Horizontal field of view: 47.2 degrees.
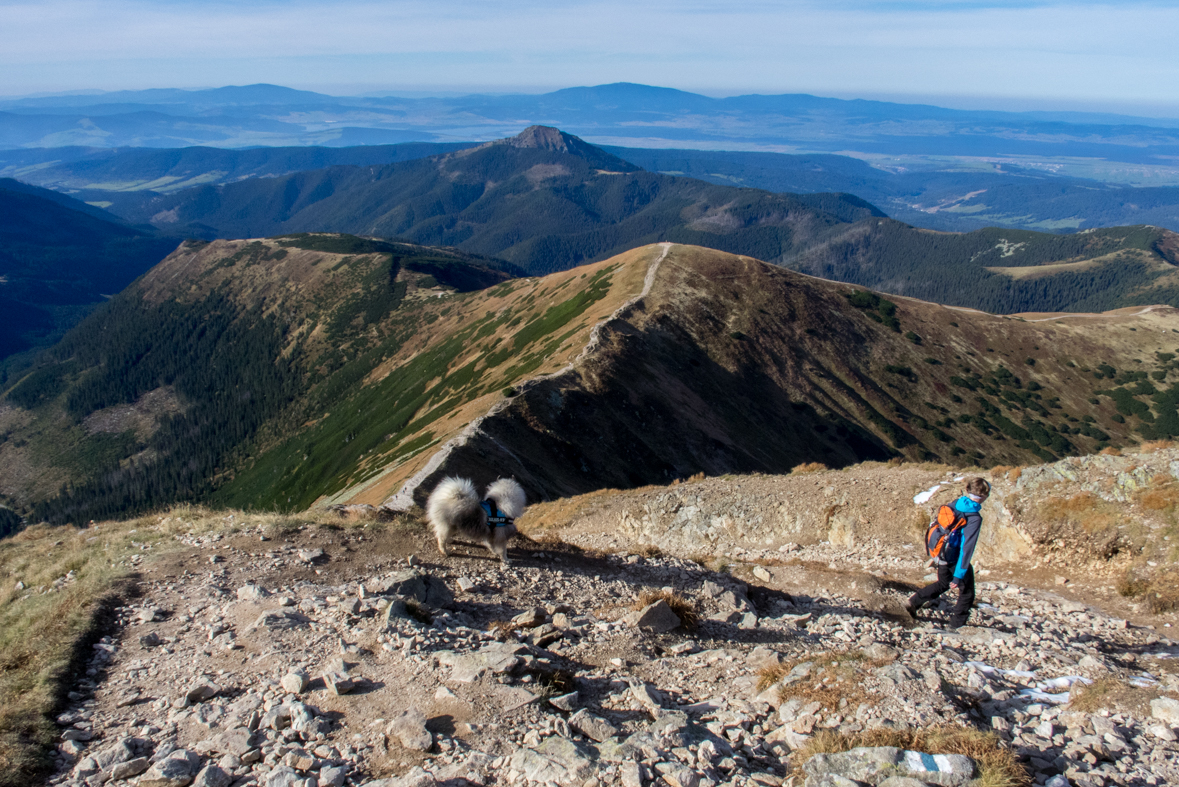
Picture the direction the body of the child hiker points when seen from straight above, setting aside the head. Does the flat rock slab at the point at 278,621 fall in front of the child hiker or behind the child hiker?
behind

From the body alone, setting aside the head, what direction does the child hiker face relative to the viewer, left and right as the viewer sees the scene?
facing to the right of the viewer

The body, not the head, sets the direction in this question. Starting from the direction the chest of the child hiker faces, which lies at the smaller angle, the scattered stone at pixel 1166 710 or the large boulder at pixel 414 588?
the scattered stone

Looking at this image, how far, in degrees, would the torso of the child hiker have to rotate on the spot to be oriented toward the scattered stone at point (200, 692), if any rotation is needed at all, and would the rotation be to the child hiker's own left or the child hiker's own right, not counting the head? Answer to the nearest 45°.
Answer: approximately 135° to the child hiker's own right

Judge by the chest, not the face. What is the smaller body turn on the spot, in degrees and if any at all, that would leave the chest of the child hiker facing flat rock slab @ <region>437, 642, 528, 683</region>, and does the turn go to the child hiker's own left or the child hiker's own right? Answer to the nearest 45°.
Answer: approximately 135° to the child hiker's own right

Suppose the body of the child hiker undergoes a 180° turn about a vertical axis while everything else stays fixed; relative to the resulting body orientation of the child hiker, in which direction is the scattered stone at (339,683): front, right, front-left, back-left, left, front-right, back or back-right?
front-left

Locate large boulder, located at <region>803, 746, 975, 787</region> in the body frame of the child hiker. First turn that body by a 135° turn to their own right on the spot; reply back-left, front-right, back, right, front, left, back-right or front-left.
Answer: front-left

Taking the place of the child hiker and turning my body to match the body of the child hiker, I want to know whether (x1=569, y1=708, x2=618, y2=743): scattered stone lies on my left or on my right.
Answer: on my right

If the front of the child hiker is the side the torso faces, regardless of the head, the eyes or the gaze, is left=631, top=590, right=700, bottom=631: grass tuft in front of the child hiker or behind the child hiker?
behind

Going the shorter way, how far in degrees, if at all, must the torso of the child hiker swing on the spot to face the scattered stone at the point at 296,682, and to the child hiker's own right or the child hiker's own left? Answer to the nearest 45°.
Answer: approximately 135° to the child hiker's own right

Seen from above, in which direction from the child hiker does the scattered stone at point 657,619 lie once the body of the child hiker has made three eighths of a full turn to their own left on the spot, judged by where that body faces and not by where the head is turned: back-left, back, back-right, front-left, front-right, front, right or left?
left
